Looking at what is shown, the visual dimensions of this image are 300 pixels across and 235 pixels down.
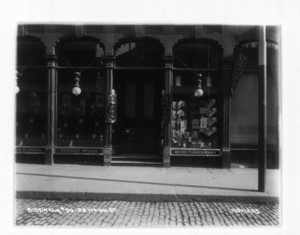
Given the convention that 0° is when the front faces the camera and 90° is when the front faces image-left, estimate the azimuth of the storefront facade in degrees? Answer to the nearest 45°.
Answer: approximately 0°
